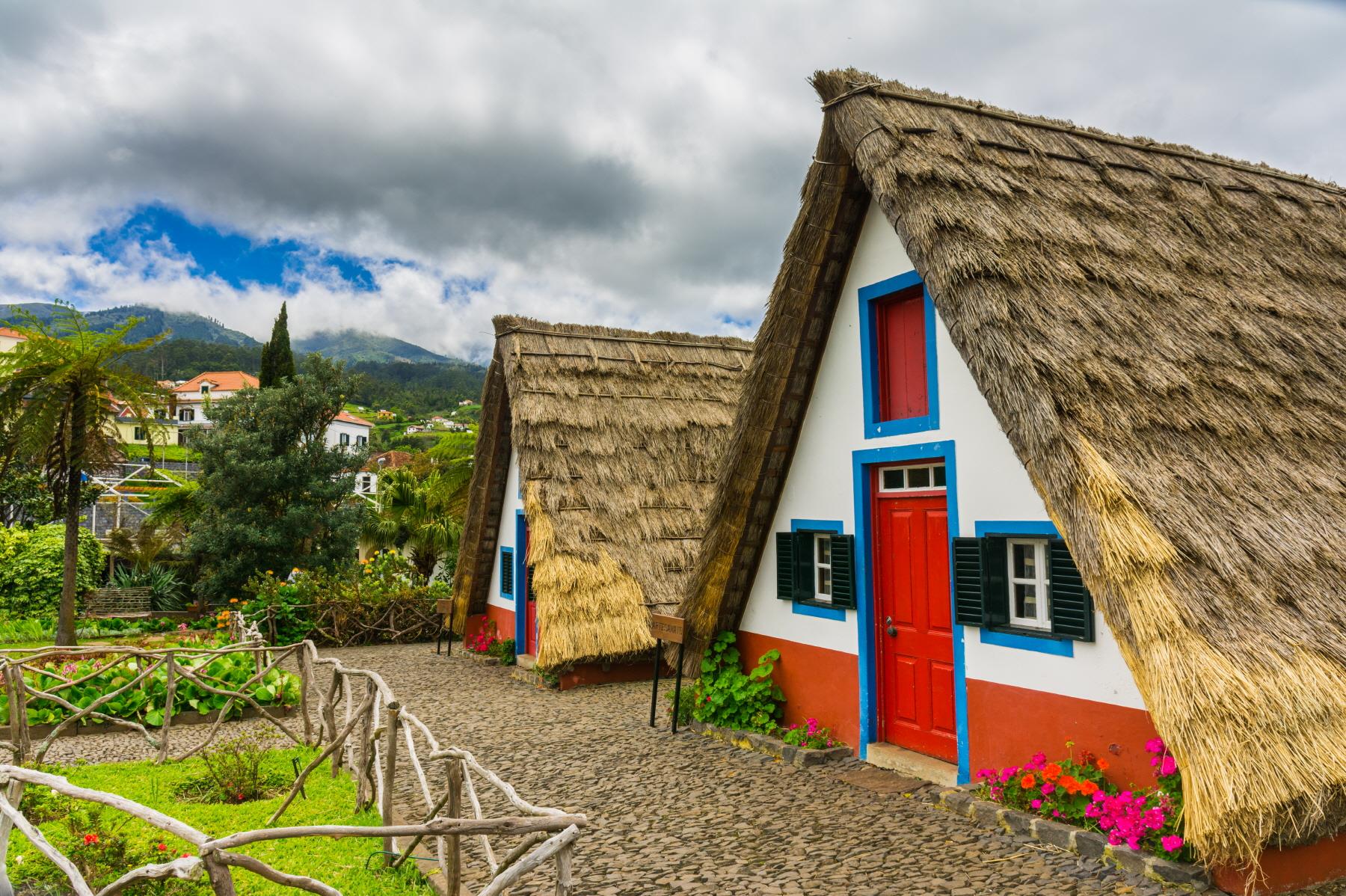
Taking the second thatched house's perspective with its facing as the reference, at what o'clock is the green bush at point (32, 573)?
The green bush is roughly at 1 o'clock from the second thatched house.

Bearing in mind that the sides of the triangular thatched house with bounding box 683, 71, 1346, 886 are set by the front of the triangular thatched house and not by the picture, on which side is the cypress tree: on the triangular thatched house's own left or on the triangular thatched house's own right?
on the triangular thatched house's own right

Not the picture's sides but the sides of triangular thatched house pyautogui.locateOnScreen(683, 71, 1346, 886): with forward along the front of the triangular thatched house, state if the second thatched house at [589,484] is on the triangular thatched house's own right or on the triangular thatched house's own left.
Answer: on the triangular thatched house's own right

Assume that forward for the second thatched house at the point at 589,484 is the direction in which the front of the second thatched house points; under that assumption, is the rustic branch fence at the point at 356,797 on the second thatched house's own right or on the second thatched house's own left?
on the second thatched house's own left

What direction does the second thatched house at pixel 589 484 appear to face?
to the viewer's left

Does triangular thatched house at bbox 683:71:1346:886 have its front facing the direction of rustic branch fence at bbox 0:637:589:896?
yes

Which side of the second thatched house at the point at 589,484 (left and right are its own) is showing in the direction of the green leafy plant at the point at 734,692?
left

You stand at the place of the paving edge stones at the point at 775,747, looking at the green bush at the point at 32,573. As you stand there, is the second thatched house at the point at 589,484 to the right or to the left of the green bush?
right

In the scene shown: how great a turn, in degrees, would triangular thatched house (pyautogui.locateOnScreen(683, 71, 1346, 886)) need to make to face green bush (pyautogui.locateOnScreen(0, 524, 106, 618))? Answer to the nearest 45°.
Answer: approximately 45° to its right

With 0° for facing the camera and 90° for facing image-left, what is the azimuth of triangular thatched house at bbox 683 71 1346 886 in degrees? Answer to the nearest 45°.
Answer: approximately 45°
